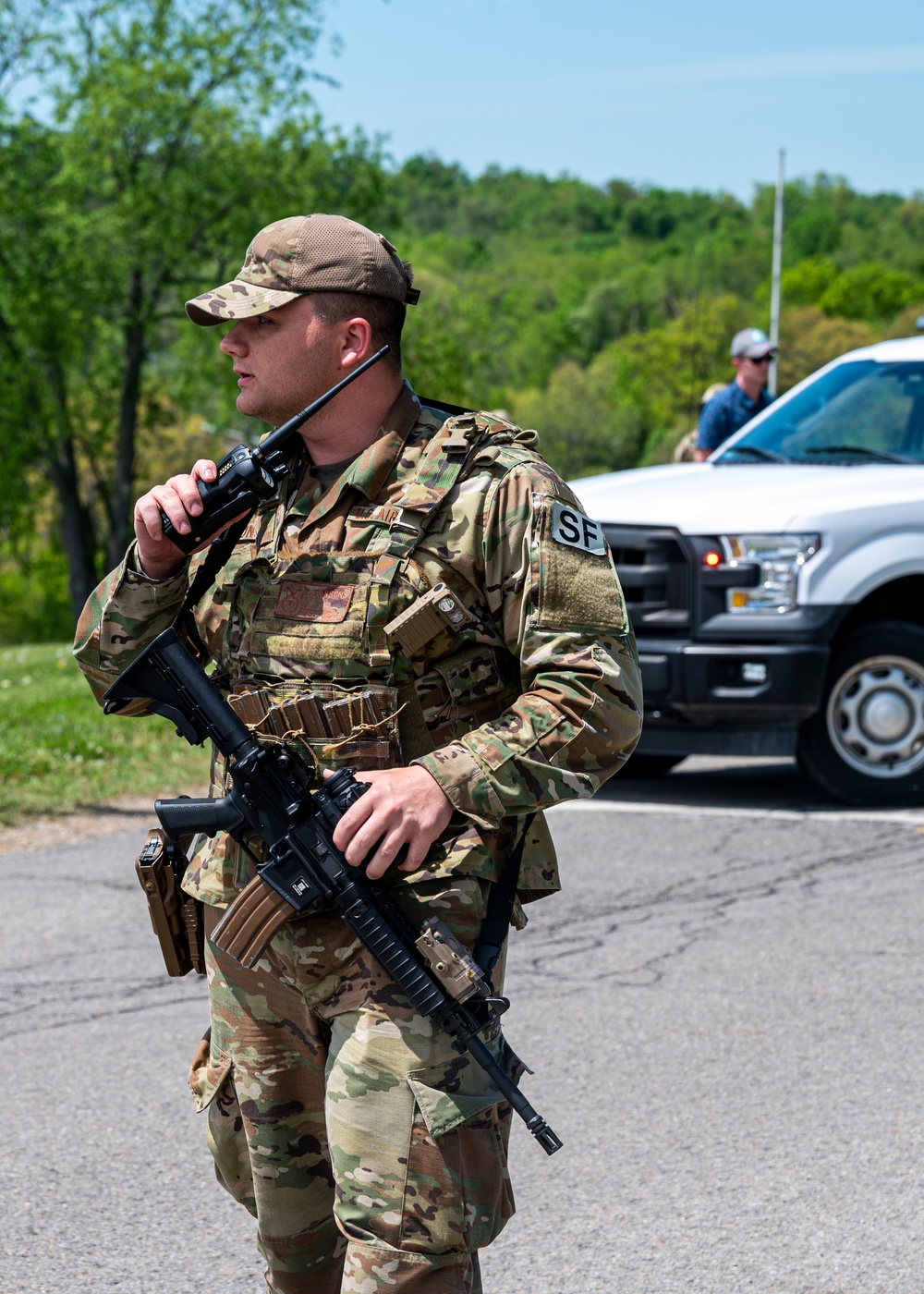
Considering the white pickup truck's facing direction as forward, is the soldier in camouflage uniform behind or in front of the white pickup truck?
in front

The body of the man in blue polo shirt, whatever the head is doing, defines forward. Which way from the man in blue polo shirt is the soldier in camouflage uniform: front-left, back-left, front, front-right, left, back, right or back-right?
front-right

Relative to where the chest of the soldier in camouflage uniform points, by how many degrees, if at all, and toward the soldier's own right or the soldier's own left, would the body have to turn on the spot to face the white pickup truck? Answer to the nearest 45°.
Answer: approximately 180°

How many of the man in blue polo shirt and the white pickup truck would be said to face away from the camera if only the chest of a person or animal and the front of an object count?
0

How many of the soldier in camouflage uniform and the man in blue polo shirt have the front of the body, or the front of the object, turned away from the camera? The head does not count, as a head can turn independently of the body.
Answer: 0

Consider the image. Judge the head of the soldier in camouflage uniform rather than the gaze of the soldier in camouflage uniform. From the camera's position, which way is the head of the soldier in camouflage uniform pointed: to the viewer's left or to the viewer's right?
to the viewer's left

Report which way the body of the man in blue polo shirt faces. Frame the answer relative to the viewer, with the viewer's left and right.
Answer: facing the viewer and to the right of the viewer

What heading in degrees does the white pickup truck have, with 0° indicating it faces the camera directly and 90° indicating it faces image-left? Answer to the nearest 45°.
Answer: approximately 45°

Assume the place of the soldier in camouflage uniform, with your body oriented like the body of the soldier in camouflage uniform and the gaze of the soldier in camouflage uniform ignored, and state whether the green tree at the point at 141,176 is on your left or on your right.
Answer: on your right

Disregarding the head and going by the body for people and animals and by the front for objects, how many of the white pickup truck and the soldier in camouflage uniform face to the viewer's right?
0

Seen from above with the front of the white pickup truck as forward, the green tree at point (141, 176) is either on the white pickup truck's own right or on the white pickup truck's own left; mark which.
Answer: on the white pickup truck's own right

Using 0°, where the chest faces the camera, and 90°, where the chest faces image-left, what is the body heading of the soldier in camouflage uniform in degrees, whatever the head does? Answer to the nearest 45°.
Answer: approximately 45°
